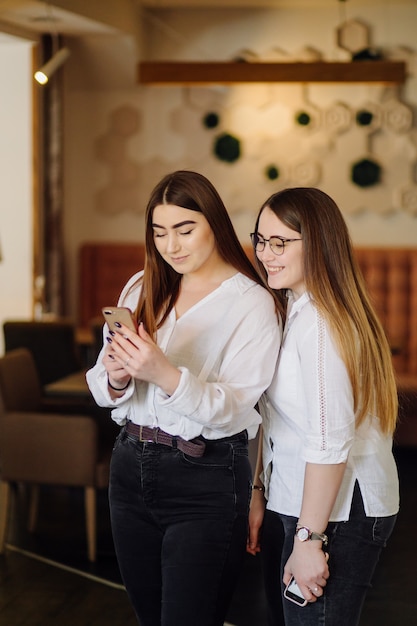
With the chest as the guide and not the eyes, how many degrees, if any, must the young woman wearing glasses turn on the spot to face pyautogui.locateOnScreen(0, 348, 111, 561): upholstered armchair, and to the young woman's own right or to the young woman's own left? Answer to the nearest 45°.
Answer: approximately 45° to the young woman's own right

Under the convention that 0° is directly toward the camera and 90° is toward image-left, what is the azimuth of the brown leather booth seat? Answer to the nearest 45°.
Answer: approximately 0°

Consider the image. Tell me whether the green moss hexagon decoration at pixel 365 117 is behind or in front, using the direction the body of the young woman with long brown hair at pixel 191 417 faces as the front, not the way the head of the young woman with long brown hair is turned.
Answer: behind

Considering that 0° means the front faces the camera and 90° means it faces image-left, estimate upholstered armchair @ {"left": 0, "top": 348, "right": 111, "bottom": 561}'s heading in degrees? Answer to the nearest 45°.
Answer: approximately 270°

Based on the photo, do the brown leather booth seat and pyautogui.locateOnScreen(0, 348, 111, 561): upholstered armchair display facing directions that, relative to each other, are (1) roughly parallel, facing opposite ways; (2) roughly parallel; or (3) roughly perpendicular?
roughly perpendicular

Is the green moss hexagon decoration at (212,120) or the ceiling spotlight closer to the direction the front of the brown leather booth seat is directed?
the ceiling spotlight

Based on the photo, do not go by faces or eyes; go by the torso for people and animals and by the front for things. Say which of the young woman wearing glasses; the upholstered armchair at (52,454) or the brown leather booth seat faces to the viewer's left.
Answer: the young woman wearing glasses

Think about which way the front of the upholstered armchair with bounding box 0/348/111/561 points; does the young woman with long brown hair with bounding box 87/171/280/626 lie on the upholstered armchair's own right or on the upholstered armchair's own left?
on the upholstered armchair's own right
